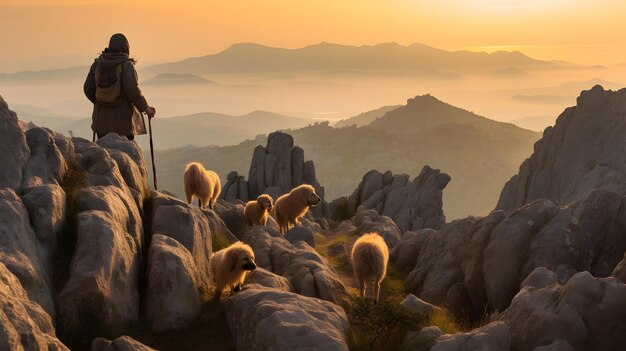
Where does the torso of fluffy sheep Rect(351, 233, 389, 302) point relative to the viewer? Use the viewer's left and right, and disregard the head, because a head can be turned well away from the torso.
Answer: facing away from the viewer

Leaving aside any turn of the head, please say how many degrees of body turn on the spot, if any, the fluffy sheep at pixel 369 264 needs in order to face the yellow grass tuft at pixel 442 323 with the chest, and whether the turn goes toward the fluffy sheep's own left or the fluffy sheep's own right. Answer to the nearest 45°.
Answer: approximately 135° to the fluffy sheep's own right

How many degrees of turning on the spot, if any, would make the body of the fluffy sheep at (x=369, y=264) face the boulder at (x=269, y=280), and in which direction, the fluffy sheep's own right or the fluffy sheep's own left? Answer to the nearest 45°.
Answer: approximately 135° to the fluffy sheep's own left

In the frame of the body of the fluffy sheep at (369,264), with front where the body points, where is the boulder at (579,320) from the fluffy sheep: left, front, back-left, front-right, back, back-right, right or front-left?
back-right

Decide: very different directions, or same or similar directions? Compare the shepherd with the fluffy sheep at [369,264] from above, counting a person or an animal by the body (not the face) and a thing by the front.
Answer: same or similar directions

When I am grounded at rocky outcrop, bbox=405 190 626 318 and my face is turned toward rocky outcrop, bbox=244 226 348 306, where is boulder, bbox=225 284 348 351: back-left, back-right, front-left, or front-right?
front-left

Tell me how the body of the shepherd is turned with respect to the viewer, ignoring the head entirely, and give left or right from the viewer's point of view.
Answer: facing away from the viewer and to the right of the viewer

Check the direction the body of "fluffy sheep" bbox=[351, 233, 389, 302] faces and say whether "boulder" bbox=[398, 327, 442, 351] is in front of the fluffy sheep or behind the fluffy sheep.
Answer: behind

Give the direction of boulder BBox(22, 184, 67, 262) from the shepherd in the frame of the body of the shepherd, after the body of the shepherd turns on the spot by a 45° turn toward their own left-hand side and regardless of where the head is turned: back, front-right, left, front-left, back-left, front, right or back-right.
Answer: back

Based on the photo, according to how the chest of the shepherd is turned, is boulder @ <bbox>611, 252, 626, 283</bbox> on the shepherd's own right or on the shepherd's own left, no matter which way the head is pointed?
on the shepherd's own right

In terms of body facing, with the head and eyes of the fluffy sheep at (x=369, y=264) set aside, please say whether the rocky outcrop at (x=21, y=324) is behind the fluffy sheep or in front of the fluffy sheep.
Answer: behind

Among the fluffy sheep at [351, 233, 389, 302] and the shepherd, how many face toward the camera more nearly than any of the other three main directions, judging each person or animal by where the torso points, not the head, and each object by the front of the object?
0

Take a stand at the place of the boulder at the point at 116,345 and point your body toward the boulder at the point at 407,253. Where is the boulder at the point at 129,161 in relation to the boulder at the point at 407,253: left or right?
left

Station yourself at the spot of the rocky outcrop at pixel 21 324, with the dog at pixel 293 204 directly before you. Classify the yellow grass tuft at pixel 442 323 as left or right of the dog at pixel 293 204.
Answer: right

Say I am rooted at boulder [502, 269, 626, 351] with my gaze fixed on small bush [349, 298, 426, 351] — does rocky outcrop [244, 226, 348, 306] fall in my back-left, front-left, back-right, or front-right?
front-right
